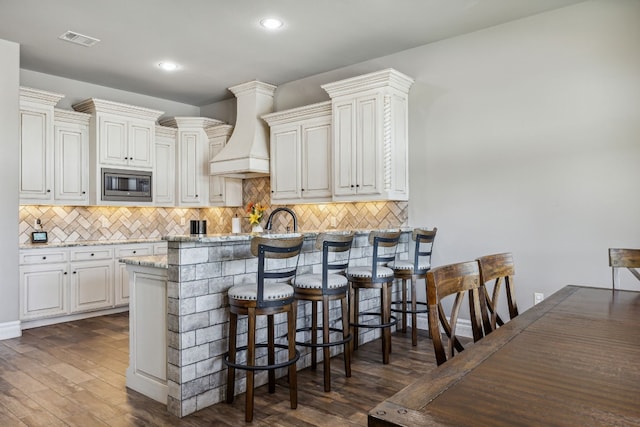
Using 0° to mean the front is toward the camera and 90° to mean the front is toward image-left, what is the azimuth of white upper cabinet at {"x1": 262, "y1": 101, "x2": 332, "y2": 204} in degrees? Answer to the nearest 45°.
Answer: approximately 45°

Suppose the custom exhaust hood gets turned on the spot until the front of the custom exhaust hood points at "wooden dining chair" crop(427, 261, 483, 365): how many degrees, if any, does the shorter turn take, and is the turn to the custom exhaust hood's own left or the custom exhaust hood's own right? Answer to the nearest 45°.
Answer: approximately 45° to the custom exhaust hood's own left

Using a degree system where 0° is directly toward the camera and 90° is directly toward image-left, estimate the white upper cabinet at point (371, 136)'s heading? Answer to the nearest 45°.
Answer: approximately 45°

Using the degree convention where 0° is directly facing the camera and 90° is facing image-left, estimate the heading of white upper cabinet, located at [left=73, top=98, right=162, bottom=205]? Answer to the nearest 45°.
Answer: approximately 315°

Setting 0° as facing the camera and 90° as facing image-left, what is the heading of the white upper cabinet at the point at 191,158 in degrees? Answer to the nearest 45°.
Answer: approximately 0°

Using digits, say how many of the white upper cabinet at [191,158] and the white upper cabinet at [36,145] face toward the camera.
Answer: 2
